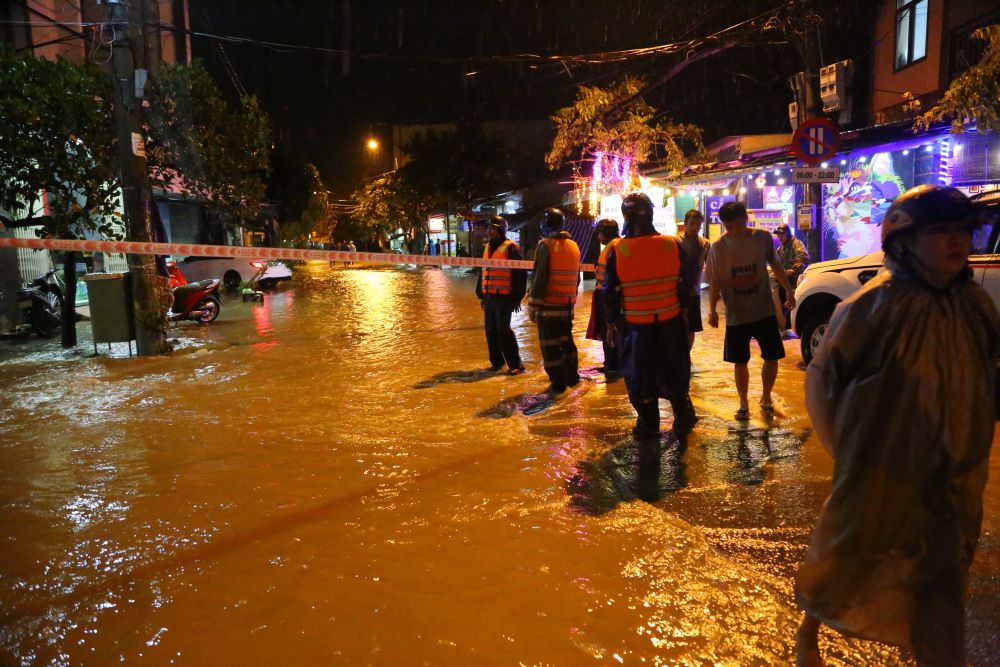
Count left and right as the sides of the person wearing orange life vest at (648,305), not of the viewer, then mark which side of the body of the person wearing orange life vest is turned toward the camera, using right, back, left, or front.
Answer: back

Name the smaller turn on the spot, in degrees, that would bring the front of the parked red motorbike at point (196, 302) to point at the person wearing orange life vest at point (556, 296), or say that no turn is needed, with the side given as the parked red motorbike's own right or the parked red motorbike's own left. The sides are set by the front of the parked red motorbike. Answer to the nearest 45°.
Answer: approximately 90° to the parked red motorbike's own left

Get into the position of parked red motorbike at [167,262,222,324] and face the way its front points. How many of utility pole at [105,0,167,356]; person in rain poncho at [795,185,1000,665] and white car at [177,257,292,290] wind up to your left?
2

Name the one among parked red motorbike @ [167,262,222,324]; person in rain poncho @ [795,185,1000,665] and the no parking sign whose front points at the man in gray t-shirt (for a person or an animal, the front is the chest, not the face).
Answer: the no parking sign

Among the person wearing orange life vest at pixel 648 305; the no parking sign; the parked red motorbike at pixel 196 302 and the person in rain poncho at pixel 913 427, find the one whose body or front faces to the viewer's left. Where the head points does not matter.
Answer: the parked red motorbike

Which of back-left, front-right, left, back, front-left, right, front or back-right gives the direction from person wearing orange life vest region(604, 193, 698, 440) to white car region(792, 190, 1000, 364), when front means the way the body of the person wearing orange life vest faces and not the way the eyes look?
front-right

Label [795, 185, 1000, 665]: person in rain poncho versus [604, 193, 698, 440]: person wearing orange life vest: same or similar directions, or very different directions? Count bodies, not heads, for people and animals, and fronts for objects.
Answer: very different directions

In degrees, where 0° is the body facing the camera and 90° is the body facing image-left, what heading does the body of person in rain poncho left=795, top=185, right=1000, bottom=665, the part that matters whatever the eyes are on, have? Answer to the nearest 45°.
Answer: approximately 315°

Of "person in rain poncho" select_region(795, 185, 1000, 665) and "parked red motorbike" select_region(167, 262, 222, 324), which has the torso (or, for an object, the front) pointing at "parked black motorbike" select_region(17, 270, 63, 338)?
"parked red motorbike" select_region(167, 262, 222, 324)

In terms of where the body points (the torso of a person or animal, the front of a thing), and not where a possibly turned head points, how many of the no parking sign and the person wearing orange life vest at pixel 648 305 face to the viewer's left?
0

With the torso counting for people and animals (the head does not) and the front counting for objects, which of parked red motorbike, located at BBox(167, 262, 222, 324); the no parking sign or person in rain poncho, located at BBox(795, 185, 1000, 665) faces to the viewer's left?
the parked red motorbike

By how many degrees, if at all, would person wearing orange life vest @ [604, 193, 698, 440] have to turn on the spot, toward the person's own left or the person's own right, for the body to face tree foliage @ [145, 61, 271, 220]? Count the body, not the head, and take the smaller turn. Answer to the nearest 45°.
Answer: approximately 45° to the person's own left

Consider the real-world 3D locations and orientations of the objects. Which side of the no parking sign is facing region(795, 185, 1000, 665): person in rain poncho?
front

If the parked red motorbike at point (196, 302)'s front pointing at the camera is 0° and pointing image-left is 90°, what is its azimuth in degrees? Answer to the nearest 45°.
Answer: approximately 90°

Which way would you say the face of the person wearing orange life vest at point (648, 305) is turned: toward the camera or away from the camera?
away from the camera
